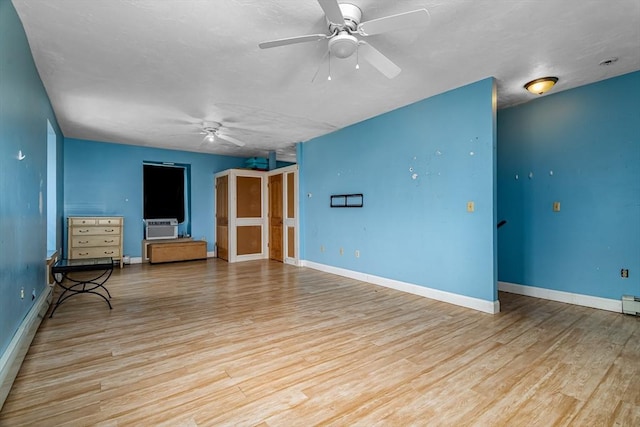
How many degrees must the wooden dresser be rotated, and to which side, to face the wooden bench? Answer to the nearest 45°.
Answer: approximately 90° to its left

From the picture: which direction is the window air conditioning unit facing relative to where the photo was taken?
toward the camera

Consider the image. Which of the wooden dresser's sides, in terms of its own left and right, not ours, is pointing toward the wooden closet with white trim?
left

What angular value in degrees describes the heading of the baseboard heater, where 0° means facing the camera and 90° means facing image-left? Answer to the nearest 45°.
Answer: approximately 45°

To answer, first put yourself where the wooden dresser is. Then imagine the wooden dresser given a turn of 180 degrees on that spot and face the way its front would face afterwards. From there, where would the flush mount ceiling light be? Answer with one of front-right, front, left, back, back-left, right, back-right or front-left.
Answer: back-right

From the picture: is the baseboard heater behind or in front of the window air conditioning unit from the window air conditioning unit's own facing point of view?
in front

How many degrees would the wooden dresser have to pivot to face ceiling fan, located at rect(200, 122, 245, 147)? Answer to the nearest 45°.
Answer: approximately 45° to its left

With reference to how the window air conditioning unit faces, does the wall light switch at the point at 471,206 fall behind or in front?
in front

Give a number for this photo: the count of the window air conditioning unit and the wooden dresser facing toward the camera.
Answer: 2

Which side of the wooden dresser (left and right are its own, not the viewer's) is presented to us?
front

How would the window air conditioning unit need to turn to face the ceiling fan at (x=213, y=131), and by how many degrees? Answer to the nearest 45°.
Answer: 0° — it already faces it
